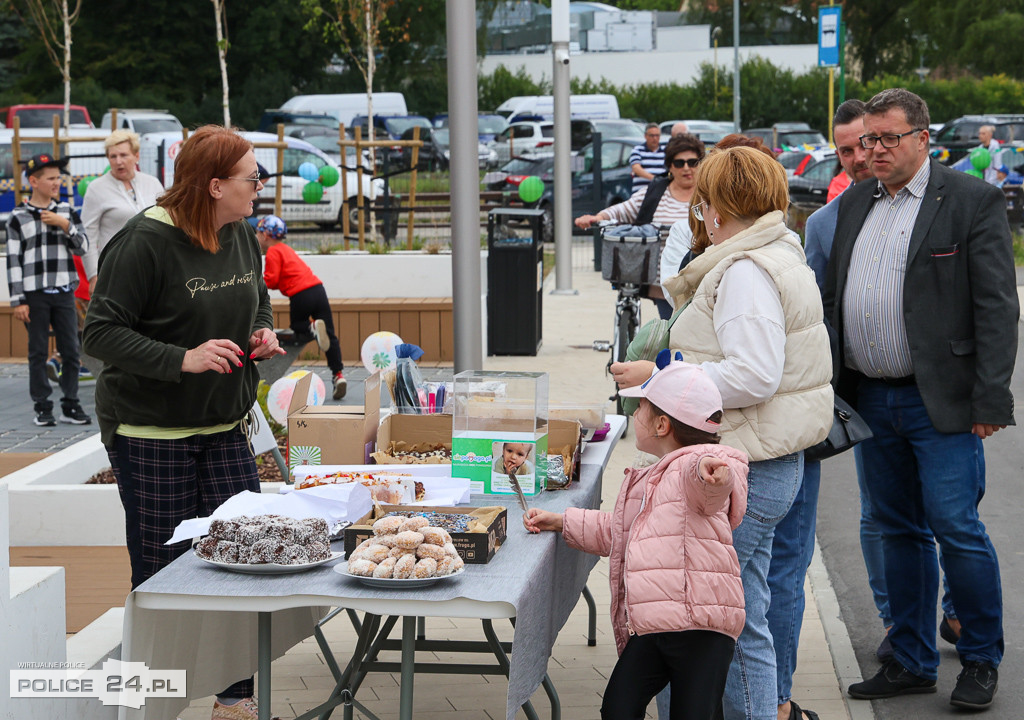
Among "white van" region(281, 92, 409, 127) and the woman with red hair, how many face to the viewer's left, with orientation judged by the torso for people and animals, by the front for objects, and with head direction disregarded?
1

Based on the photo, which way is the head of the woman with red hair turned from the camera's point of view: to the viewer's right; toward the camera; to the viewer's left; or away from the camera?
to the viewer's right

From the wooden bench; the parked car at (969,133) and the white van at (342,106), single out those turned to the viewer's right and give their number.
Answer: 0

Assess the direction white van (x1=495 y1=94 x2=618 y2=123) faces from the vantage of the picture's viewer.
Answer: facing to the left of the viewer

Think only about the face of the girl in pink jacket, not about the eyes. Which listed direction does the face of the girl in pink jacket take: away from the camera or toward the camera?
away from the camera

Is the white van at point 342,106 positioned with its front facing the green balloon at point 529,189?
no

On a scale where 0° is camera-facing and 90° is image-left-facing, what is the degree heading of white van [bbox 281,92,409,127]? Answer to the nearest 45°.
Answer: approximately 90°

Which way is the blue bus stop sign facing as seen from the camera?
toward the camera

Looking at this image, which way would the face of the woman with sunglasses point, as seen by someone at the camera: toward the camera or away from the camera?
toward the camera

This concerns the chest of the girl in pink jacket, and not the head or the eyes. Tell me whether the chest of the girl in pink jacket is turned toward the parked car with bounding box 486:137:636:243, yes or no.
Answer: no
